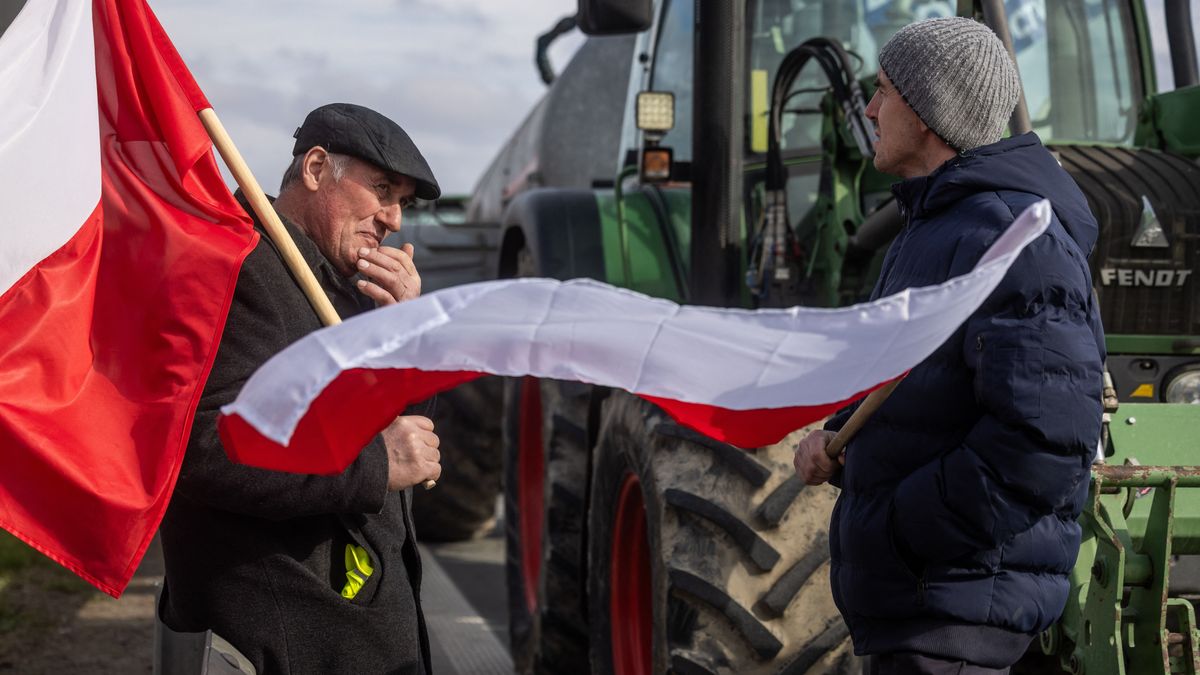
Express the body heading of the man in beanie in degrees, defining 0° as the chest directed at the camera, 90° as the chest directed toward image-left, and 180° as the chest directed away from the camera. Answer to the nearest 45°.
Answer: approximately 90°

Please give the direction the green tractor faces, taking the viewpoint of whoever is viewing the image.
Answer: facing the viewer and to the right of the viewer

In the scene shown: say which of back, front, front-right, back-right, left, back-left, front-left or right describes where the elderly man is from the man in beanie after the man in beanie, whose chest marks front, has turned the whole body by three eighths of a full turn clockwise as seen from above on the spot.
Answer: back-left

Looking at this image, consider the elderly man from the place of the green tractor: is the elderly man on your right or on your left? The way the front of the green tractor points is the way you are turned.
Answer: on your right

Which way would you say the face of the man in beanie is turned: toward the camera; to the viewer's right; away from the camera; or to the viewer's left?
to the viewer's left

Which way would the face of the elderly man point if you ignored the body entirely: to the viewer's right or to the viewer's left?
to the viewer's right

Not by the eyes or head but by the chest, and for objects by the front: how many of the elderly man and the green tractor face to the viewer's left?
0

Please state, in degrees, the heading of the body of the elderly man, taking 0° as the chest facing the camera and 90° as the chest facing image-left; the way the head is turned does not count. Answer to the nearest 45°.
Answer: approximately 270°
